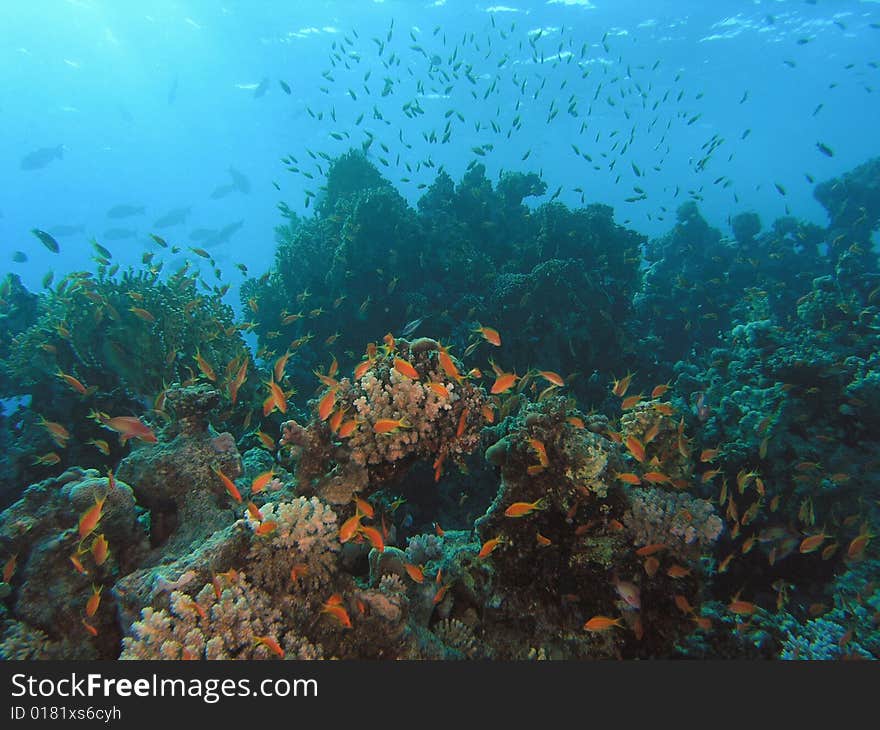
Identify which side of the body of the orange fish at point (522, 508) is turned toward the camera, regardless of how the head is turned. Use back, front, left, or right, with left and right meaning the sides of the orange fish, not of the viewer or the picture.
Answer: left

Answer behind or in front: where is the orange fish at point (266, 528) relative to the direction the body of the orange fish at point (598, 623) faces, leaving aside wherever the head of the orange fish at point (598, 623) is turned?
in front

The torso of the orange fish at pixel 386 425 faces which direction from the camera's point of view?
to the viewer's left

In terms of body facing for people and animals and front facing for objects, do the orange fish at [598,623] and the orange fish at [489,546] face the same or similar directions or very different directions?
same or similar directions

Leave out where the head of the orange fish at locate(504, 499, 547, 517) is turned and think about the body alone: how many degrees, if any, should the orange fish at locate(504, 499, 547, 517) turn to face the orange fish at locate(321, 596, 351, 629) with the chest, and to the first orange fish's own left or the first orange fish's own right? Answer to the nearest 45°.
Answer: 0° — it already faces it

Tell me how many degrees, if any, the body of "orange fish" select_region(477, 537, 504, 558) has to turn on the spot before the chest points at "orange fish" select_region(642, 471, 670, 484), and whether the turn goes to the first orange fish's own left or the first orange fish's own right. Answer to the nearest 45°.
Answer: approximately 180°

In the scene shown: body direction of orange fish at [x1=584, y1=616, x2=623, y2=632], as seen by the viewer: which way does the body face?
to the viewer's left

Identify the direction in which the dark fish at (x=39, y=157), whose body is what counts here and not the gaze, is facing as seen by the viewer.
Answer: to the viewer's left

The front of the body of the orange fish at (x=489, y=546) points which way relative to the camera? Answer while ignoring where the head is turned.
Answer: to the viewer's left
